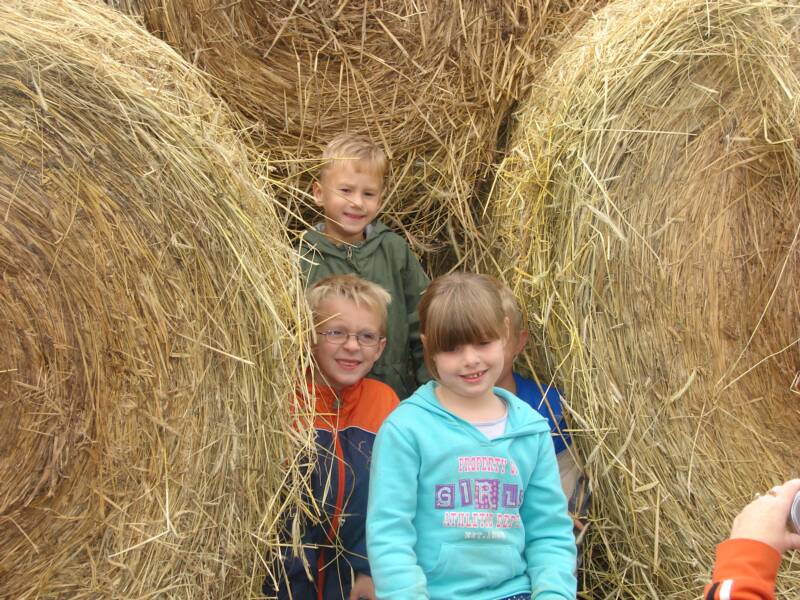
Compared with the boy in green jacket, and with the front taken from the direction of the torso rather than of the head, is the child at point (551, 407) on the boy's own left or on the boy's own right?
on the boy's own left

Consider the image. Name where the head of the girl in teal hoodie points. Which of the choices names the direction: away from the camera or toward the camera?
toward the camera

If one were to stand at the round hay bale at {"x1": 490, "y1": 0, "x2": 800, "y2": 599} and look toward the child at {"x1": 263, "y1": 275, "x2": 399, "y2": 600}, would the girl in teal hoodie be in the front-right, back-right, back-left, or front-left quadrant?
front-left

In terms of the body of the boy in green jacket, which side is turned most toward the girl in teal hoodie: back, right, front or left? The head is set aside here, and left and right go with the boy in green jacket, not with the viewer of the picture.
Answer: front

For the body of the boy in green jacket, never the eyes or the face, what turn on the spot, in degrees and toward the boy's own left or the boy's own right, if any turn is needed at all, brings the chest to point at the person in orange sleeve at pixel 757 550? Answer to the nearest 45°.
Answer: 0° — they already face them

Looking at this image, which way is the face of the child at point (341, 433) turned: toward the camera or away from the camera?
toward the camera

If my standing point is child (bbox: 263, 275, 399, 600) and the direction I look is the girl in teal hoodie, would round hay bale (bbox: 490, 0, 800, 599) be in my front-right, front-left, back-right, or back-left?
front-left

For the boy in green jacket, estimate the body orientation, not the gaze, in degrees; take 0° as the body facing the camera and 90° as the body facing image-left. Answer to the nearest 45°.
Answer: approximately 0°

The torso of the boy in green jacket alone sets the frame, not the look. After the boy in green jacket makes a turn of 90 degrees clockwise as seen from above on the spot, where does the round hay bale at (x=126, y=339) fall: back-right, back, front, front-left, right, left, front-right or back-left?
front-left
